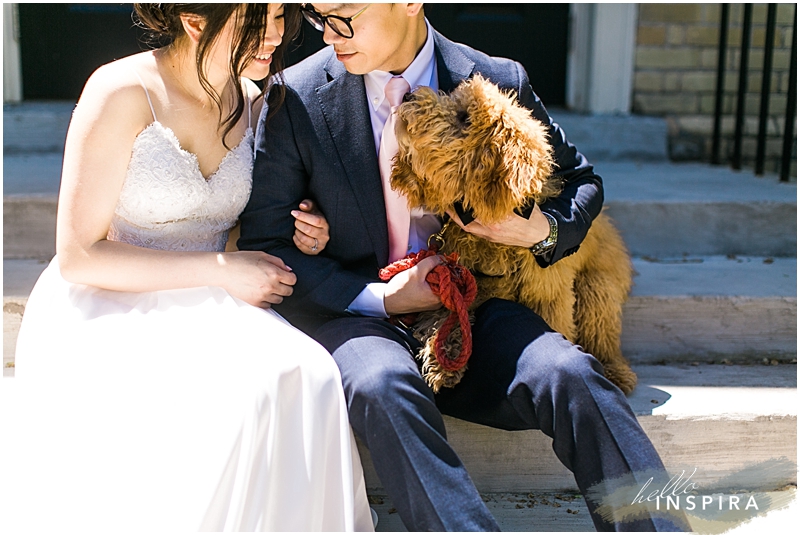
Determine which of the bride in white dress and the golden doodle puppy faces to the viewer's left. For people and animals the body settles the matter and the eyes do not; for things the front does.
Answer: the golden doodle puppy

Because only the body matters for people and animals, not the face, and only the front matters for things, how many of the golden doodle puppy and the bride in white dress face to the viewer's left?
1

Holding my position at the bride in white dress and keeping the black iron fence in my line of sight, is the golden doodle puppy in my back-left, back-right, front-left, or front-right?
front-right

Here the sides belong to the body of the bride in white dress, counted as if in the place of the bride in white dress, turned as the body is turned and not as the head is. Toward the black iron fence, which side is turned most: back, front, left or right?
left

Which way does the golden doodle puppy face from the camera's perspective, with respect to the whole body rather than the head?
to the viewer's left

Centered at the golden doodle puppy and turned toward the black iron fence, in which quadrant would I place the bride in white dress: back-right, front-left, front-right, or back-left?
back-left

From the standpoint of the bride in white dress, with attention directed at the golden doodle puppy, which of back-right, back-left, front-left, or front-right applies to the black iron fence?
front-left

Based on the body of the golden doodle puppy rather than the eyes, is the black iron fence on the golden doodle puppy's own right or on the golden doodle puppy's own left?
on the golden doodle puppy's own right
